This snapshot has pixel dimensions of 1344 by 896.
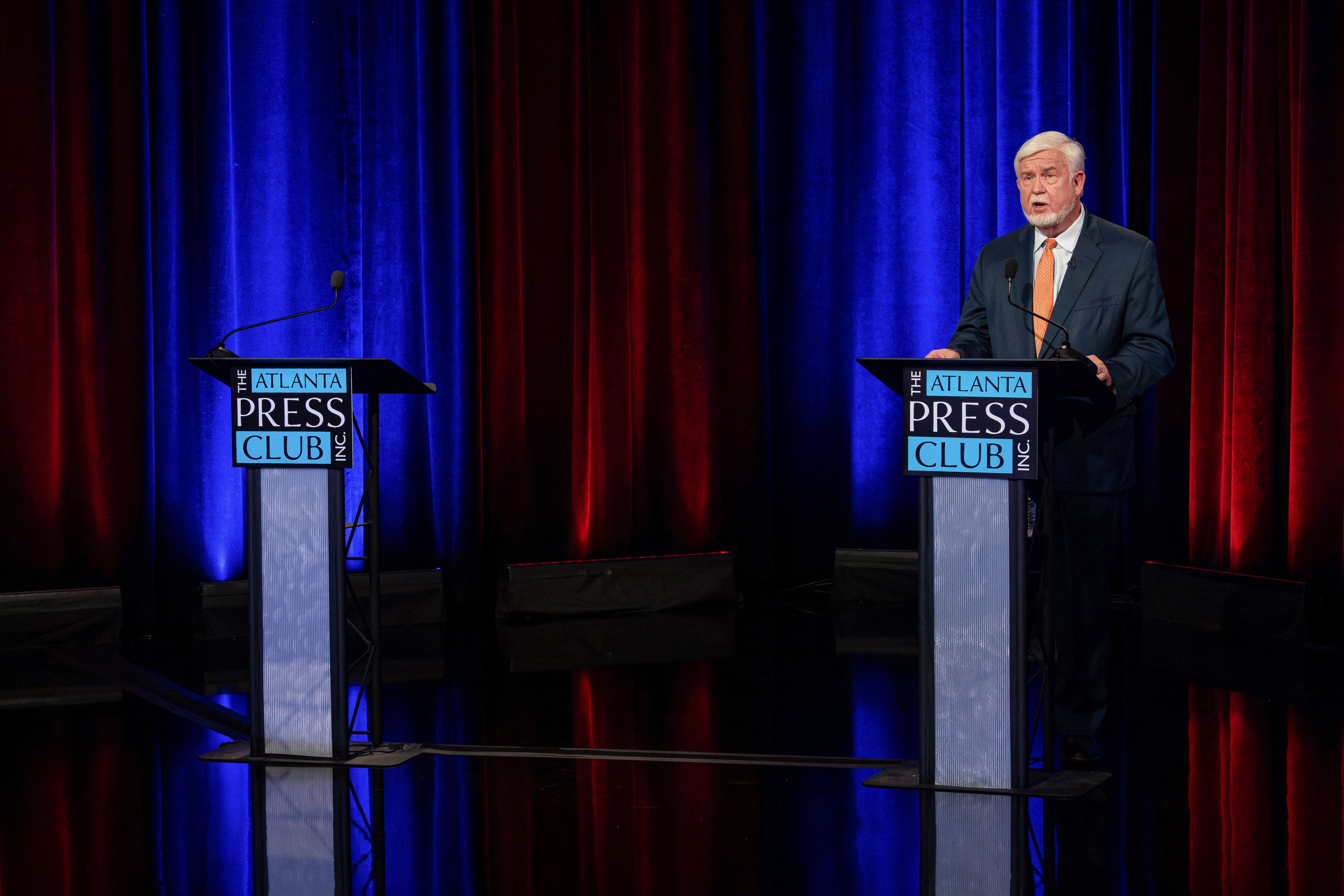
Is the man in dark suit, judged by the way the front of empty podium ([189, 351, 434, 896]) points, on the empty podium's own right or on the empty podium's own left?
on the empty podium's own left

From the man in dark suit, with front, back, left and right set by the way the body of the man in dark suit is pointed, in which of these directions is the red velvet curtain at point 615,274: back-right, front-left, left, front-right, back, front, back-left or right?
right

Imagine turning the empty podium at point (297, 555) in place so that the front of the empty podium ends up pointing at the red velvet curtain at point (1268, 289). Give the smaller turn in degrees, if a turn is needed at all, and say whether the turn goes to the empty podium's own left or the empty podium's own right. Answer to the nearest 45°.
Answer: approximately 135° to the empty podium's own left

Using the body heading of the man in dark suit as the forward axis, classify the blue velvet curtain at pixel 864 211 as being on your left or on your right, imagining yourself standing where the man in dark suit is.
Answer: on your right

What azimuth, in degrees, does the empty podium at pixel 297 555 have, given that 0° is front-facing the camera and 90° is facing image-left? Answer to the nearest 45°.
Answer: approximately 45°

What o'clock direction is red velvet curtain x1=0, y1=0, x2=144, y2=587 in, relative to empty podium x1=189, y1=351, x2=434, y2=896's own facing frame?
The red velvet curtain is roughly at 4 o'clock from the empty podium.

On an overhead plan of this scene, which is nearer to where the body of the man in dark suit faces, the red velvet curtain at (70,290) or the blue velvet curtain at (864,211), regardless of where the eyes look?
the red velvet curtain

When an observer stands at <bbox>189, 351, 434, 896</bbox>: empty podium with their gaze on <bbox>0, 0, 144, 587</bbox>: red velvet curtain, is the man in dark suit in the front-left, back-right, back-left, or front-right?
back-right

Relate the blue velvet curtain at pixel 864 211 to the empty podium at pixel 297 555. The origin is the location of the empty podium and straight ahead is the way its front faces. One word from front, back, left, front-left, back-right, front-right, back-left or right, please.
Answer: back
